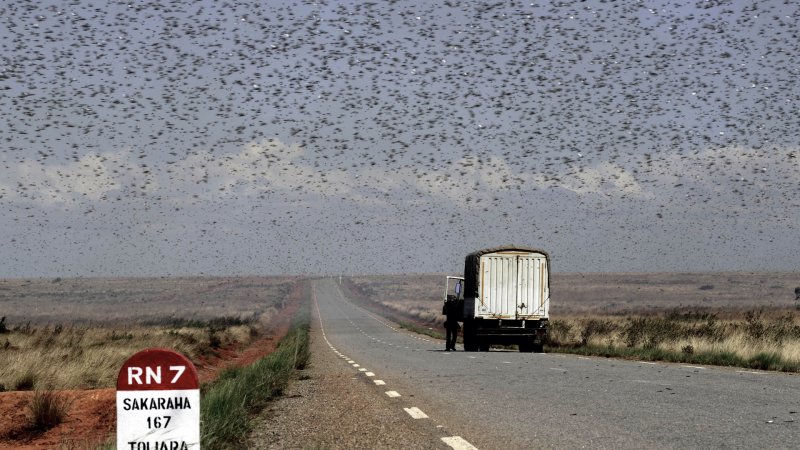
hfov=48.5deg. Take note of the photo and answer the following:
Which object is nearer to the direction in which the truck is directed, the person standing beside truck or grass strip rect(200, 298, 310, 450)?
the person standing beside truck

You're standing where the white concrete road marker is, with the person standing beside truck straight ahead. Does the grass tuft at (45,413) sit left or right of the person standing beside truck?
left

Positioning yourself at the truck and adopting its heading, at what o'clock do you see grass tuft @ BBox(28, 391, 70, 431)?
The grass tuft is roughly at 7 o'clock from the truck.

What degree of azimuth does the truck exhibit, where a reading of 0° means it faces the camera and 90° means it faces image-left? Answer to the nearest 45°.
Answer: approximately 180°

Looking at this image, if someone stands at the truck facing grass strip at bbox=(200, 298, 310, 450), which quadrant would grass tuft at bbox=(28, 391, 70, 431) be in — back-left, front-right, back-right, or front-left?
front-right

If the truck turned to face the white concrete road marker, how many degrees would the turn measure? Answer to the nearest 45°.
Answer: approximately 180°

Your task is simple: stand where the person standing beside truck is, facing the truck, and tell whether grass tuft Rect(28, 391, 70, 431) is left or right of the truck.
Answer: right

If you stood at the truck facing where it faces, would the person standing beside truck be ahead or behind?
ahead

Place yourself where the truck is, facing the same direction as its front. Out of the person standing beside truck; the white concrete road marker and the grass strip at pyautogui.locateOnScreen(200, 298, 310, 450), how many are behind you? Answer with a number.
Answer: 2

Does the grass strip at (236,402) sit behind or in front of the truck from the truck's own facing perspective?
behind

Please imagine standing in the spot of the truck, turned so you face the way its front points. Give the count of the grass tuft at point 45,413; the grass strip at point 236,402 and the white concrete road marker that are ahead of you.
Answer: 0
